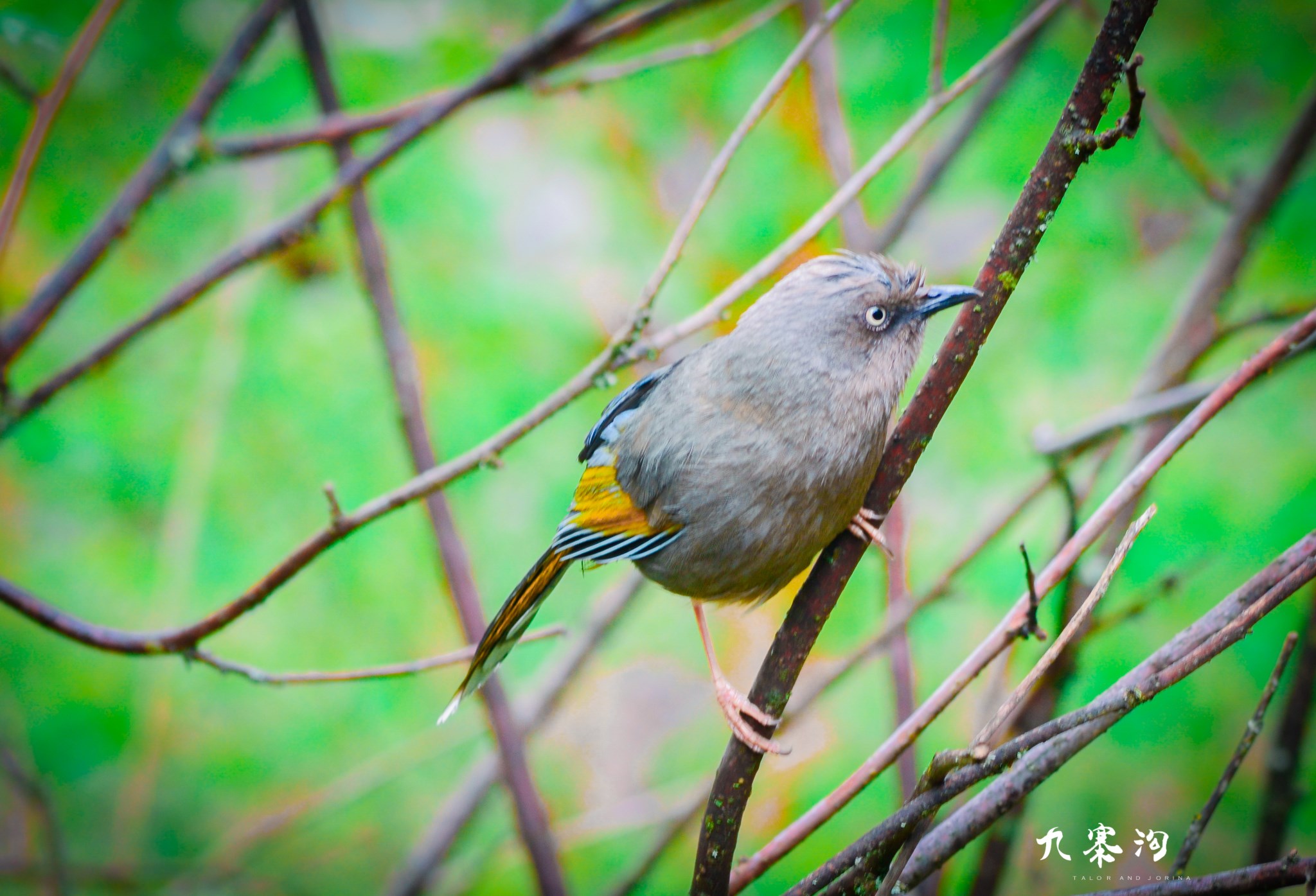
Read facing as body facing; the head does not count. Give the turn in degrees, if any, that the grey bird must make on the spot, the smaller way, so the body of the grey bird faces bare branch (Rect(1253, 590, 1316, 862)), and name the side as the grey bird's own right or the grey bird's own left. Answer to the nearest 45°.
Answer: approximately 45° to the grey bird's own left

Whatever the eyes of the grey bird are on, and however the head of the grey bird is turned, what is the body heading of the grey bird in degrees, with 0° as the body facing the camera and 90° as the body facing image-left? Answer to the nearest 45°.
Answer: approximately 270°

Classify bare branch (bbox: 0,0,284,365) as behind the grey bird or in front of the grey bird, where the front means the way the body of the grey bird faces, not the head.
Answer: behind
